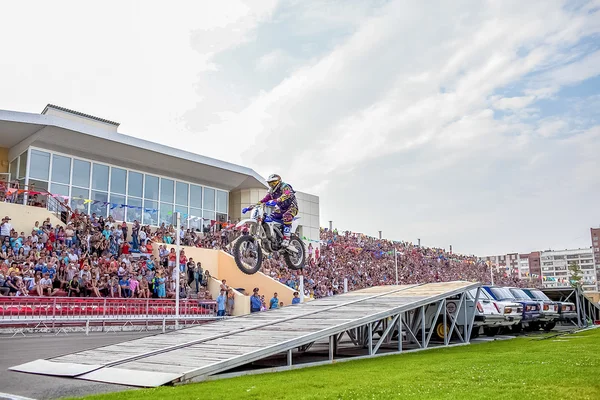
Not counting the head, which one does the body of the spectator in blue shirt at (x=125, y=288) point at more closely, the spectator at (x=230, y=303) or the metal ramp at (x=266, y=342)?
the metal ramp

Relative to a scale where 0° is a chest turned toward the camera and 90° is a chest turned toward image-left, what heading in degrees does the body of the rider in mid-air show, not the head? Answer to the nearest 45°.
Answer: approximately 45°

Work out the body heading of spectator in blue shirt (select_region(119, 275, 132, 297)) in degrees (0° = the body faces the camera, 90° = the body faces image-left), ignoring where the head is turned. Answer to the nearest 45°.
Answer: approximately 315°

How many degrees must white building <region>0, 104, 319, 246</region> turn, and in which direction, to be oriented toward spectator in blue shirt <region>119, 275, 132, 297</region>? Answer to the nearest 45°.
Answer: approximately 45° to its right

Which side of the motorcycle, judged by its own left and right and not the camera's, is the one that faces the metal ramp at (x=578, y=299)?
back
